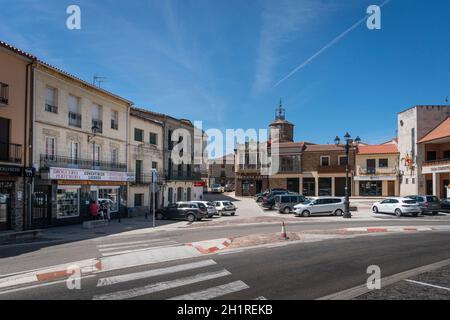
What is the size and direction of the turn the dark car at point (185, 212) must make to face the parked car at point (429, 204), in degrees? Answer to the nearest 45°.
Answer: approximately 135° to its right

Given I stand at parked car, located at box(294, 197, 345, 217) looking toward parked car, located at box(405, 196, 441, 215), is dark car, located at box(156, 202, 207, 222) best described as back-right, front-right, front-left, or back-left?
back-right

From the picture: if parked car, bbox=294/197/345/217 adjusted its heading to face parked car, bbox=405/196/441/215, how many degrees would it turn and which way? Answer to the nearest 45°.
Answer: approximately 180°

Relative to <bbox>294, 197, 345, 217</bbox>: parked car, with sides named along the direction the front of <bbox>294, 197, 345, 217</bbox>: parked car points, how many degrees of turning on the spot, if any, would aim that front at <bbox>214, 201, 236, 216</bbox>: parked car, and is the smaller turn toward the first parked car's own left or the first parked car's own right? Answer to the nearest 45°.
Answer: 0° — it already faces it

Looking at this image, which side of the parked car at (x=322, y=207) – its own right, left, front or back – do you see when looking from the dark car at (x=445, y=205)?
back

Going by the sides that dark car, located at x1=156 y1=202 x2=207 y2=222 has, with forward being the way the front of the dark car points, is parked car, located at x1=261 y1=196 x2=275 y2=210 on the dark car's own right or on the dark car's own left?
on the dark car's own right

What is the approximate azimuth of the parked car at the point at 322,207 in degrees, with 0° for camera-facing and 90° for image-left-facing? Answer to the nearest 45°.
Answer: approximately 90°

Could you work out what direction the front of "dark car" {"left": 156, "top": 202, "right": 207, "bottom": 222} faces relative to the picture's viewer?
facing away from the viewer and to the left of the viewer

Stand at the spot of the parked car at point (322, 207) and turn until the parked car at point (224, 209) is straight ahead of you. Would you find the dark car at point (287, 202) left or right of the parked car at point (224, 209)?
right
